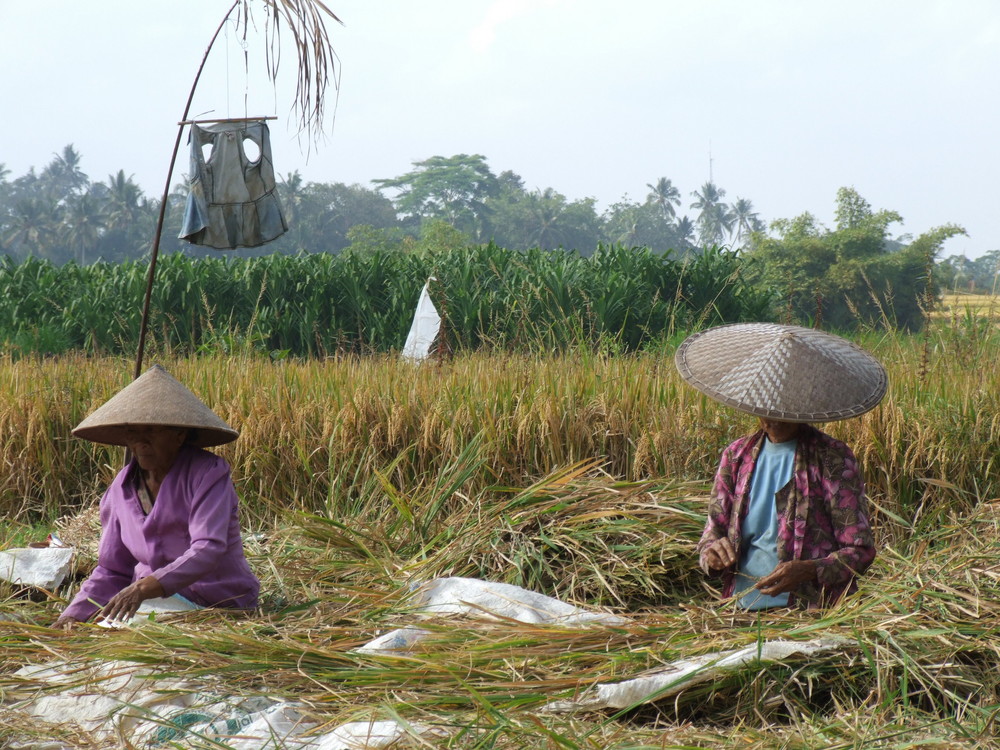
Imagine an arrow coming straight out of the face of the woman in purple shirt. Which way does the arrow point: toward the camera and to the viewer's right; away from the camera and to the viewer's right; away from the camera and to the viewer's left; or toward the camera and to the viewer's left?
toward the camera and to the viewer's left

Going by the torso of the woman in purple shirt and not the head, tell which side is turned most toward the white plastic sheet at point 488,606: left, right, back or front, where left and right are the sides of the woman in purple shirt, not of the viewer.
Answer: left

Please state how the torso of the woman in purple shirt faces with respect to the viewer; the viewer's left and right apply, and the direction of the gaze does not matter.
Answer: facing the viewer and to the left of the viewer

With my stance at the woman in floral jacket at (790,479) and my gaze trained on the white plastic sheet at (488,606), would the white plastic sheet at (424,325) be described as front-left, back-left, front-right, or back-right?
front-right

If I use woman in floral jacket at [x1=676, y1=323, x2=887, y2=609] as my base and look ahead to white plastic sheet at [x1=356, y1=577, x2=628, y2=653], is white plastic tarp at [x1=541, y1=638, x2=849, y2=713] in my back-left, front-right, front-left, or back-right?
front-left

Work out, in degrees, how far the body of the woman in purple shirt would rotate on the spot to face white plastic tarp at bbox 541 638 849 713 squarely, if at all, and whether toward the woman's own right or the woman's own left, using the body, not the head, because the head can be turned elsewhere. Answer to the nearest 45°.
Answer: approximately 90° to the woman's own left

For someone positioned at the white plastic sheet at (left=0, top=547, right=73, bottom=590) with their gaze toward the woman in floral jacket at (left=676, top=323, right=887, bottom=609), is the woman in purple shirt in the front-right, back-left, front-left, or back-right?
front-right

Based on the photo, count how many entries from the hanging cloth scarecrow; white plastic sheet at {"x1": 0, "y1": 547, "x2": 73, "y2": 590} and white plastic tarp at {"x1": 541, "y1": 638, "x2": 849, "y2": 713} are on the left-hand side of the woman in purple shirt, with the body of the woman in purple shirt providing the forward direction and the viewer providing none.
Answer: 1

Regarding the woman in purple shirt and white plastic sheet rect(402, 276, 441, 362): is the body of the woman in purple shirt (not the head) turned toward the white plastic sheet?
no

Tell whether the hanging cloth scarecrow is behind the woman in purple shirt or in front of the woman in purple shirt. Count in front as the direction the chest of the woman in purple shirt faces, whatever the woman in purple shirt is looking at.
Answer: behind

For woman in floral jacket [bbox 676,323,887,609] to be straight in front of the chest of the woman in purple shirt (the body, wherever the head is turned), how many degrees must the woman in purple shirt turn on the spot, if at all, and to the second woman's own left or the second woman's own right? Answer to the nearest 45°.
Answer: approximately 90° to the second woman's own left

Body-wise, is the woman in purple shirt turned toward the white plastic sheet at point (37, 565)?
no
